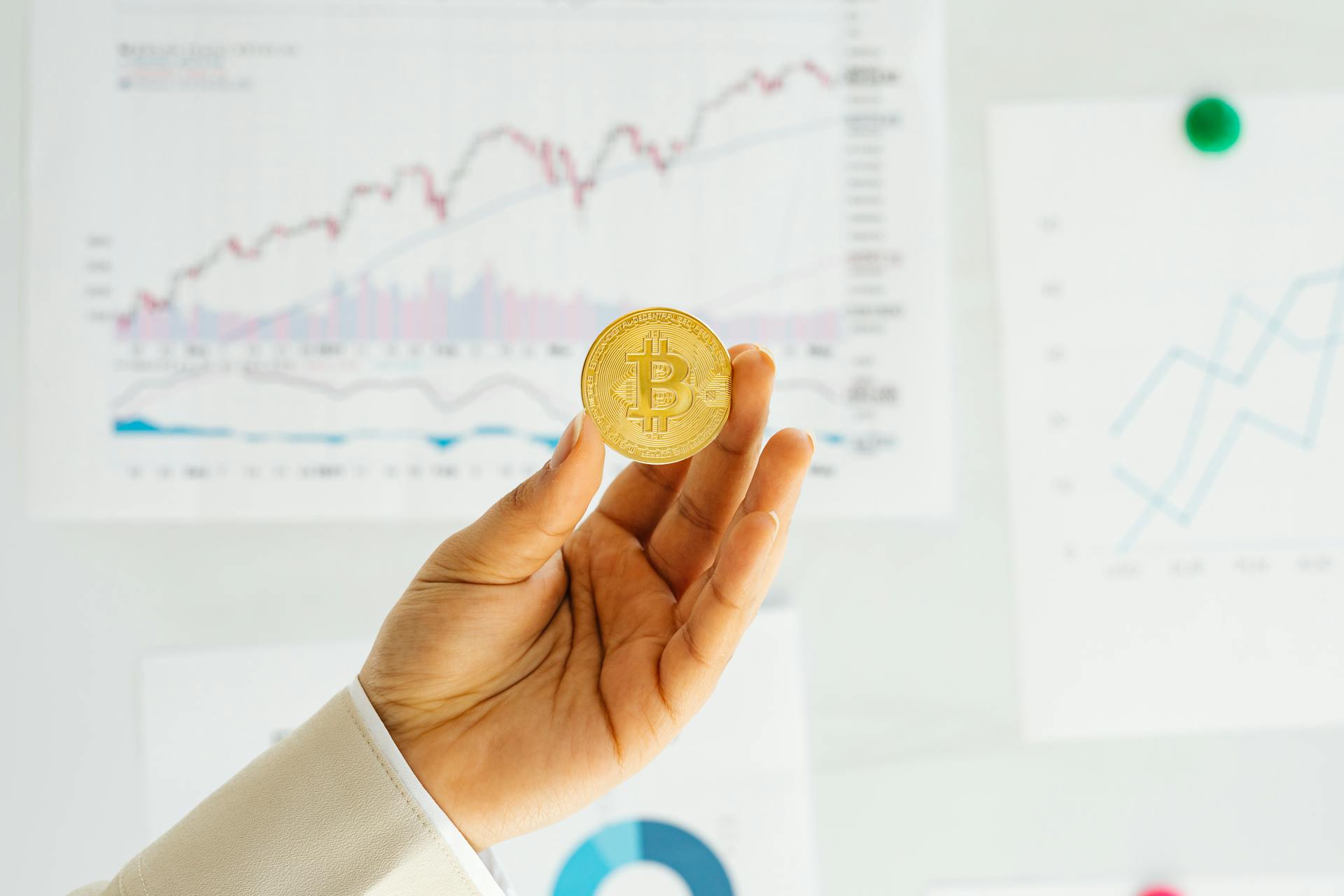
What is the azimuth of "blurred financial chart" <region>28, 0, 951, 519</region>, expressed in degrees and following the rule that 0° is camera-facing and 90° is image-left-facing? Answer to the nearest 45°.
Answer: approximately 0°
